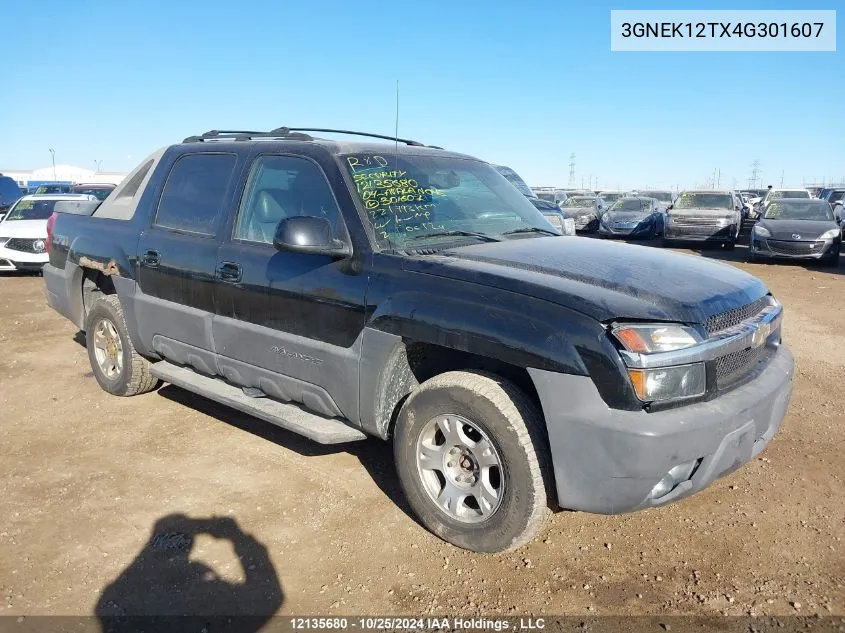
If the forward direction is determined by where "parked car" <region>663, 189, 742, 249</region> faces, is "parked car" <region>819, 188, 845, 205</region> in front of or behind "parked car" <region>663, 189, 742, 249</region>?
behind

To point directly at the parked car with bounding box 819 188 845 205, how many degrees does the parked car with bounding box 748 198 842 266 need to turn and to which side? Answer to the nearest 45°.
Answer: approximately 180°

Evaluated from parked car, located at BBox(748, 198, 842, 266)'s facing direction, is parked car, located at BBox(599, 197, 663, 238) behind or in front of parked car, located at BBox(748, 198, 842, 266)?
behind

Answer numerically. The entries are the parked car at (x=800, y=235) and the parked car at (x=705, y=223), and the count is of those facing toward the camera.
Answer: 2

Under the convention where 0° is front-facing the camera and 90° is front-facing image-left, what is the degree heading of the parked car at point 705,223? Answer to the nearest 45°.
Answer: approximately 0°
